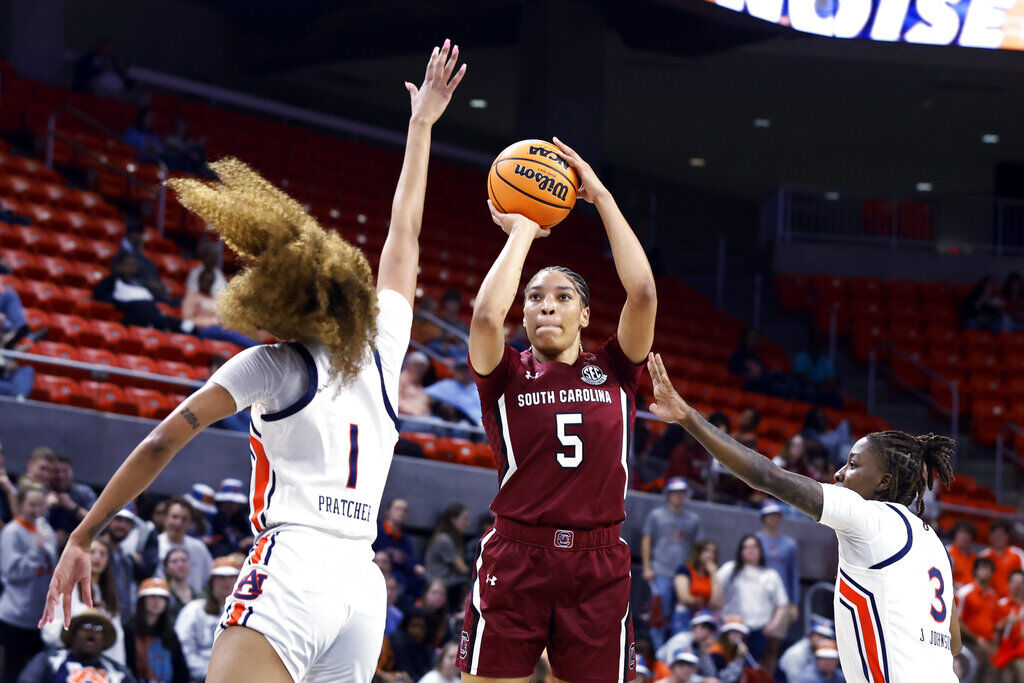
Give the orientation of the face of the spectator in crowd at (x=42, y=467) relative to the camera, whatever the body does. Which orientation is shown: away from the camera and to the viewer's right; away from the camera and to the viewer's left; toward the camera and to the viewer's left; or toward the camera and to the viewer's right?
toward the camera and to the viewer's right

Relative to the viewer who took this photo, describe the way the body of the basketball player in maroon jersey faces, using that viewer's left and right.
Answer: facing the viewer

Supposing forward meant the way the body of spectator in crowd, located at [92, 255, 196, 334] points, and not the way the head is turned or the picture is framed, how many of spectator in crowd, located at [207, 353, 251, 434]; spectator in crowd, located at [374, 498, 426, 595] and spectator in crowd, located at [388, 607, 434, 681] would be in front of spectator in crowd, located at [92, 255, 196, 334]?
3

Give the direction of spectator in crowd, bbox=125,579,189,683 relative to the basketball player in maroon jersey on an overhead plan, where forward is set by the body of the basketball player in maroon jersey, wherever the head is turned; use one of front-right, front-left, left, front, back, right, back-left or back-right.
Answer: back-right

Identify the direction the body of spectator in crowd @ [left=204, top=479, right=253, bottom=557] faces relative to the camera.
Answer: toward the camera

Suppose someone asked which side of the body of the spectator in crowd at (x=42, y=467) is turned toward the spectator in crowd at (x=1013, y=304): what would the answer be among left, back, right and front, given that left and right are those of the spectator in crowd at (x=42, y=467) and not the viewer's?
left

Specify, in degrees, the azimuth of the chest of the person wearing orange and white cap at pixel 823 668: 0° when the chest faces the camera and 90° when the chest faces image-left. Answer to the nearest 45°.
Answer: approximately 0°

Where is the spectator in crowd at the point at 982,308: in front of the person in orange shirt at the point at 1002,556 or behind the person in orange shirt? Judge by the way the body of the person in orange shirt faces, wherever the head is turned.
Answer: behind

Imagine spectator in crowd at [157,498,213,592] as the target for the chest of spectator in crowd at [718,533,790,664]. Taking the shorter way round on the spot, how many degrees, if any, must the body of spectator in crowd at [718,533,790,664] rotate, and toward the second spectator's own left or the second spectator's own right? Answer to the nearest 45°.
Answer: approximately 45° to the second spectator's own right

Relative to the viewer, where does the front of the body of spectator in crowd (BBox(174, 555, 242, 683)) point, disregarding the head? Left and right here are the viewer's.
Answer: facing the viewer and to the right of the viewer

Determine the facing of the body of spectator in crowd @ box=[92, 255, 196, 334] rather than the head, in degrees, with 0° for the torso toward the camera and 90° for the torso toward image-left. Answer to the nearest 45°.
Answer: approximately 315°

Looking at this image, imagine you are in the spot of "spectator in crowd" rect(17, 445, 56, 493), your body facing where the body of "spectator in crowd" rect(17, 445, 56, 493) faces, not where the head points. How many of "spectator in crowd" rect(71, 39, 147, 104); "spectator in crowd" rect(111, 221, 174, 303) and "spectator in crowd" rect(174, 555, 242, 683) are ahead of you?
1
